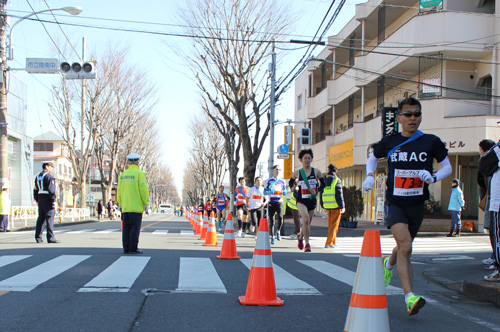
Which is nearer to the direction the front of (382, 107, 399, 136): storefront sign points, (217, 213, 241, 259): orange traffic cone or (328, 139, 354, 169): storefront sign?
the orange traffic cone

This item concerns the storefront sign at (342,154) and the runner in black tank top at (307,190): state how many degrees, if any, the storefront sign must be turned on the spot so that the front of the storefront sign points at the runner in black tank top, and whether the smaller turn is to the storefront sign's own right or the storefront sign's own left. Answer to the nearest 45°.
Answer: approximately 45° to the storefront sign's own left

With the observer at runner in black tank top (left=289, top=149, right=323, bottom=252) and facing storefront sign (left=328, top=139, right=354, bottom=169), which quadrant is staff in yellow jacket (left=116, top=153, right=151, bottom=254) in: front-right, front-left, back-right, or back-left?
back-left

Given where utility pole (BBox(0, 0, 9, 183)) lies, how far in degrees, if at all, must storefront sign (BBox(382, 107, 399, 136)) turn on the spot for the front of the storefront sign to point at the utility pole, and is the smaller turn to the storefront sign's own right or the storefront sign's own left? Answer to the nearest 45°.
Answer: approximately 45° to the storefront sign's own right

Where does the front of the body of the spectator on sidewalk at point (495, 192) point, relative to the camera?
to the viewer's left

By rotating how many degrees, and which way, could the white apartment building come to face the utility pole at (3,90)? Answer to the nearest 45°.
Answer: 0° — it already faces it

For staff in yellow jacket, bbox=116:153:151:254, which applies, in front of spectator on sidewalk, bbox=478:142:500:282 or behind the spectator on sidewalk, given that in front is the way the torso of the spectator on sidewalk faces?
in front

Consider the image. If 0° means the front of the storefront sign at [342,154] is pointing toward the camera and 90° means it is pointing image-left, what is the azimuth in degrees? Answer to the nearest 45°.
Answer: approximately 45°
